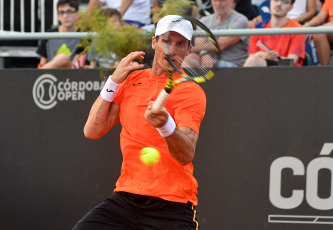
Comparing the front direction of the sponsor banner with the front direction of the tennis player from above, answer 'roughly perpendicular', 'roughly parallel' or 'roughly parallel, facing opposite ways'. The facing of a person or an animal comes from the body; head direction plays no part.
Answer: roughly parallel

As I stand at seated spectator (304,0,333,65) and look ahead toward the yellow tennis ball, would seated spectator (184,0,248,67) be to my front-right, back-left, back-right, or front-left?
front-right

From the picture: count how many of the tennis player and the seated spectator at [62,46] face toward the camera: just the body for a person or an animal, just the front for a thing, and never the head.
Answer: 2

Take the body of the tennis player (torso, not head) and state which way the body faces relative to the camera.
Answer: toward the camera

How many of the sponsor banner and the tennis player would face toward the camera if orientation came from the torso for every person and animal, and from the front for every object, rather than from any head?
2

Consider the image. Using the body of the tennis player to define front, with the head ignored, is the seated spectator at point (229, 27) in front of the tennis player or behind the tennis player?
behind

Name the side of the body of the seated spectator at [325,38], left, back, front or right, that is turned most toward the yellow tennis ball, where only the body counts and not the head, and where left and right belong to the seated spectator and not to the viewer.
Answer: front

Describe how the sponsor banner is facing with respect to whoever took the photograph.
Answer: facing the viewer

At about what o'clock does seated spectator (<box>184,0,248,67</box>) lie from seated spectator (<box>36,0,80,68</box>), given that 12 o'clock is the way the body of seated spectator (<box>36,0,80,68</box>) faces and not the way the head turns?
seated spectator (<box>184,0,248,67</box>) is roughly at 10 o'clock from seated spectator (<box>36,0,80,68</box>).

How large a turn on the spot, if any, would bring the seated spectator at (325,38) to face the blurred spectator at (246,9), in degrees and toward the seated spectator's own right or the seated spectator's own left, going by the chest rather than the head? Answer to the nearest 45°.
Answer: approximately 90° to the seated spectator's own right

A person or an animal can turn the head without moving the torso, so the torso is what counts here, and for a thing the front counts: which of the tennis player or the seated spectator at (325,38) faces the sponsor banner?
the seated spectator

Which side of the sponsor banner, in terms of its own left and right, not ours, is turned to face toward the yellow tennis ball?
front

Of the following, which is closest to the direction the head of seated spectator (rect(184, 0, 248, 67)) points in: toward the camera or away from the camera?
toward the camera

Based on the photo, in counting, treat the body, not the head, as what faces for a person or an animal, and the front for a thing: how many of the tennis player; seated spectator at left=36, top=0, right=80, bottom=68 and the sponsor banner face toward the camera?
3
